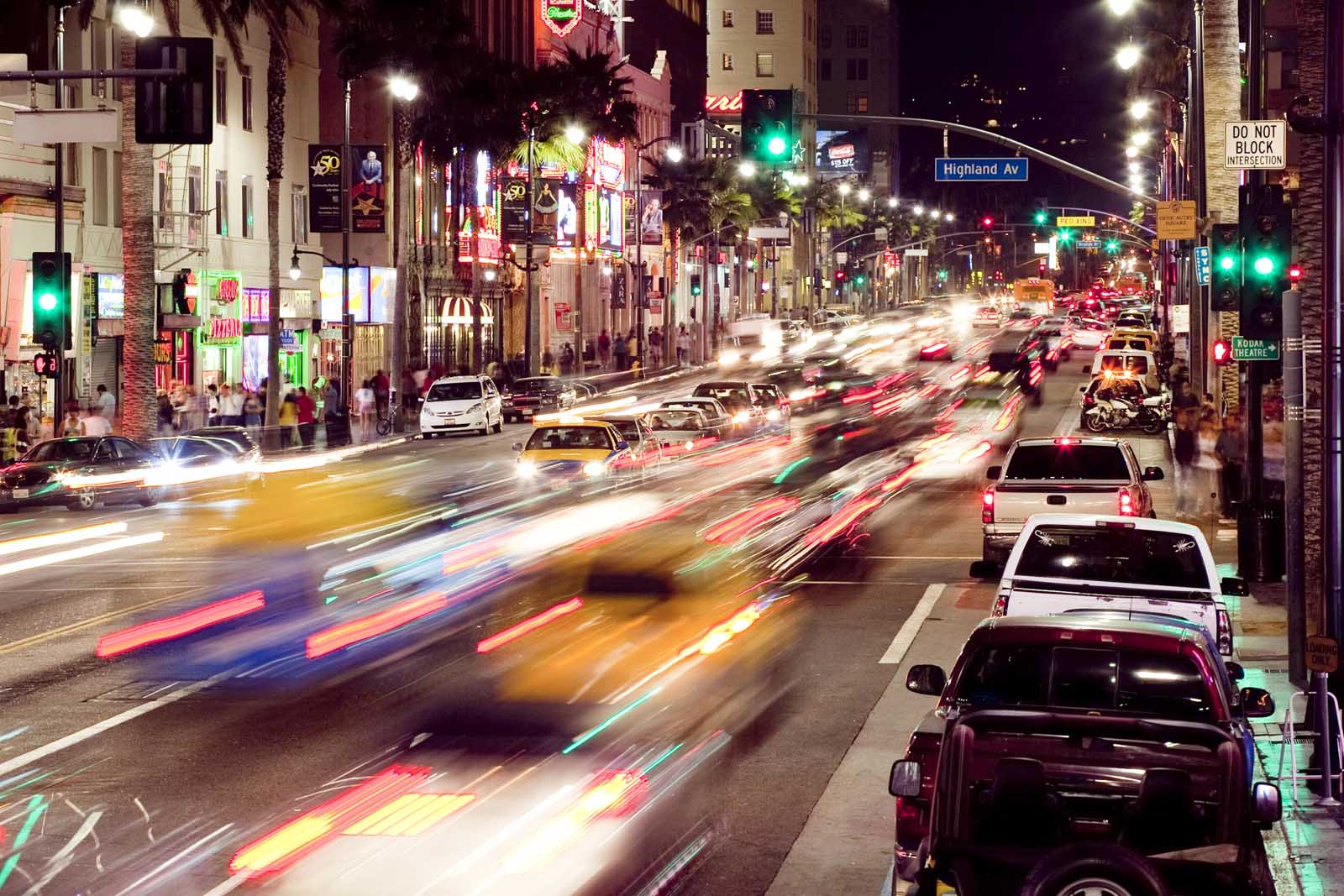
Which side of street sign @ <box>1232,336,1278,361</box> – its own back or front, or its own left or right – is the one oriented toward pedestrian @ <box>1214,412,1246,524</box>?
back

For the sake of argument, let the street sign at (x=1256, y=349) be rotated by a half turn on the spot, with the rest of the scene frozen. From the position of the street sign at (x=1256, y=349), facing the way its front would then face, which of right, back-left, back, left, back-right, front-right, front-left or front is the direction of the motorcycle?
front

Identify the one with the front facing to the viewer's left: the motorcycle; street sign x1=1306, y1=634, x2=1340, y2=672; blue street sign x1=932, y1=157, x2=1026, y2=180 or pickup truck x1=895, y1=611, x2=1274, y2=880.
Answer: the motorcycle

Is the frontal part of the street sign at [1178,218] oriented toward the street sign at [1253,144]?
yes

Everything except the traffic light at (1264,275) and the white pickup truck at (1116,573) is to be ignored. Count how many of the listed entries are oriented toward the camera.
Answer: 1

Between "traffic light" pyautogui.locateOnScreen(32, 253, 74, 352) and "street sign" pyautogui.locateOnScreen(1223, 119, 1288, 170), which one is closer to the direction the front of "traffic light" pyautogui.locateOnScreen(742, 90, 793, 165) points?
the street sign

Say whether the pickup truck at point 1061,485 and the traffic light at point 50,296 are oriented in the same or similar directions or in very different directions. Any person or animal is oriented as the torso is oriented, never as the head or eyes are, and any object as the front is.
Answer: very different directions

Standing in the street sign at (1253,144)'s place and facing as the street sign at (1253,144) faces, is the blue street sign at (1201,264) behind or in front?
behind

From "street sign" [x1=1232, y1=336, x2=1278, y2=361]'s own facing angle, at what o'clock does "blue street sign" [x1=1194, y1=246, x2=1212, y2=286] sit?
The blue street sign is roughly at 6 o'clock from the street sign.

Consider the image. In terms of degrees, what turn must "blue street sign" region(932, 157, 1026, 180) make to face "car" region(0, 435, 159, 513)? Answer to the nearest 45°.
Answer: approximately 45° to its right
